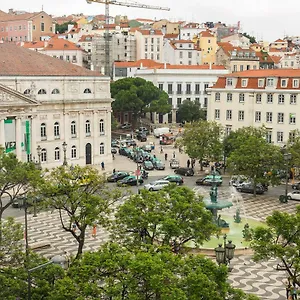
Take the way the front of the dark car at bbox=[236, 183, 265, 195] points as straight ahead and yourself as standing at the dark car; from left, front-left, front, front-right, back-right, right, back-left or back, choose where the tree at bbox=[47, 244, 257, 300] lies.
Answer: left

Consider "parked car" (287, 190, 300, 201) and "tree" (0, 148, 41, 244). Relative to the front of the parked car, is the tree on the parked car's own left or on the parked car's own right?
on the parked car's own left

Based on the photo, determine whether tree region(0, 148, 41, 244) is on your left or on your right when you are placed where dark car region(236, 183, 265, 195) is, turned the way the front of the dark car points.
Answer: on your left

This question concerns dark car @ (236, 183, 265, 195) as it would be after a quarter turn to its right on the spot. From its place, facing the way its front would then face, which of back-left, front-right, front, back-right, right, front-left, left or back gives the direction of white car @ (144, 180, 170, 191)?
left

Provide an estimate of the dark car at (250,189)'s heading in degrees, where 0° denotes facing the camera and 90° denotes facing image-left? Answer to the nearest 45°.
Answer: approximately 90°

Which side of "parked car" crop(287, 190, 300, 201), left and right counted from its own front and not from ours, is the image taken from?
left

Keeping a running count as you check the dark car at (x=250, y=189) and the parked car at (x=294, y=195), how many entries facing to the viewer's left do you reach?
2

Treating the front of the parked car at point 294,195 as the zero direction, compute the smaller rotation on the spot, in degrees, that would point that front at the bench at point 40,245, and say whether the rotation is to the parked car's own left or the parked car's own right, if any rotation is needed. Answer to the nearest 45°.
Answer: approximately 45° to the parked car's own left

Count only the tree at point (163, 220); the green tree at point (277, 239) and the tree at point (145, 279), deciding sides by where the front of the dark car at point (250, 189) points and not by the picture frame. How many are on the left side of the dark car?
3

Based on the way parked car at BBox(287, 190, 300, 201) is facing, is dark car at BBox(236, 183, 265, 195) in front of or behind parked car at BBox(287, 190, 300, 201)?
in front

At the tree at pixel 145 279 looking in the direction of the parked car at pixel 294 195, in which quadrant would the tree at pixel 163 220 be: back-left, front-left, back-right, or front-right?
front-left
